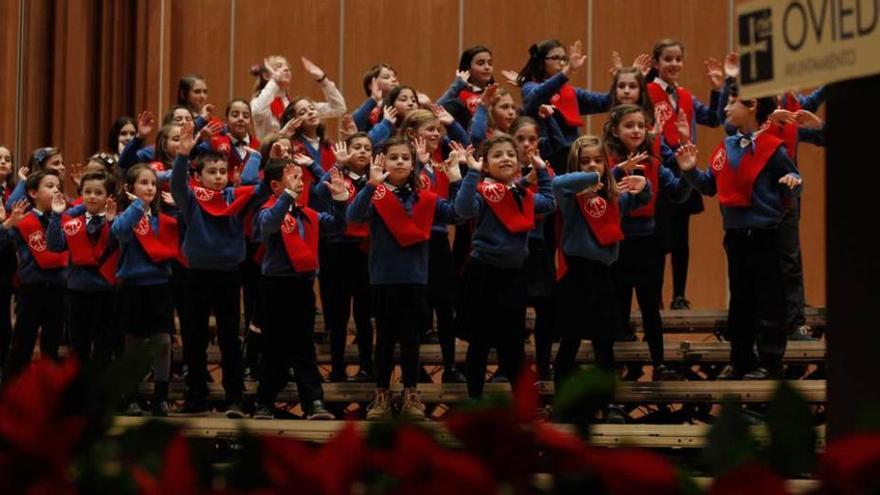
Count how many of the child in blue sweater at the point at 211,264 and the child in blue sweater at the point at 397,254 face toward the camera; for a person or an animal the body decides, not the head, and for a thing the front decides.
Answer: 2

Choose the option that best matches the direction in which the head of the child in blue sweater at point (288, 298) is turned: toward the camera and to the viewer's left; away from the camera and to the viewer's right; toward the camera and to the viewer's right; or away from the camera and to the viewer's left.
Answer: toward the camera and to the viewer's right

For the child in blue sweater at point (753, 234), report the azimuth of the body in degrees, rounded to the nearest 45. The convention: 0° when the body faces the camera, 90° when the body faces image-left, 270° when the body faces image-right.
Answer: approximately 45°

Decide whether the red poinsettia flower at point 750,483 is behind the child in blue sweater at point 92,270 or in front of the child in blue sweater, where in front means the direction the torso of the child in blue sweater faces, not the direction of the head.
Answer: in front

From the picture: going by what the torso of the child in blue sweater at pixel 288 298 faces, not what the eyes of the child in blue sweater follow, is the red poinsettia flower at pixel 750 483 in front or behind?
in front

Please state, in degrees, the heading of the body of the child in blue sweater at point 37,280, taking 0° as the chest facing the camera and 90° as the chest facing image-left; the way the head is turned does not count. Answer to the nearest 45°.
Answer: approximately 315°

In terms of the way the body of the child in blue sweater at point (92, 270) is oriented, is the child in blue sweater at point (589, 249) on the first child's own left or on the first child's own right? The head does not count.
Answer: on the first child's own left

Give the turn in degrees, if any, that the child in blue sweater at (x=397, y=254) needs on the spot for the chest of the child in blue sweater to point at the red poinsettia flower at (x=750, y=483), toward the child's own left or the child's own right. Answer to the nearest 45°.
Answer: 0° — they already face it

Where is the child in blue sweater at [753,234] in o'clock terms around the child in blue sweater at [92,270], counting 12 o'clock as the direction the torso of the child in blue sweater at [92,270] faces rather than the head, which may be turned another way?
the child in blue sweater at [753,234] is roughly at 10 o'clock from the child in blue sweater at [92,270].
